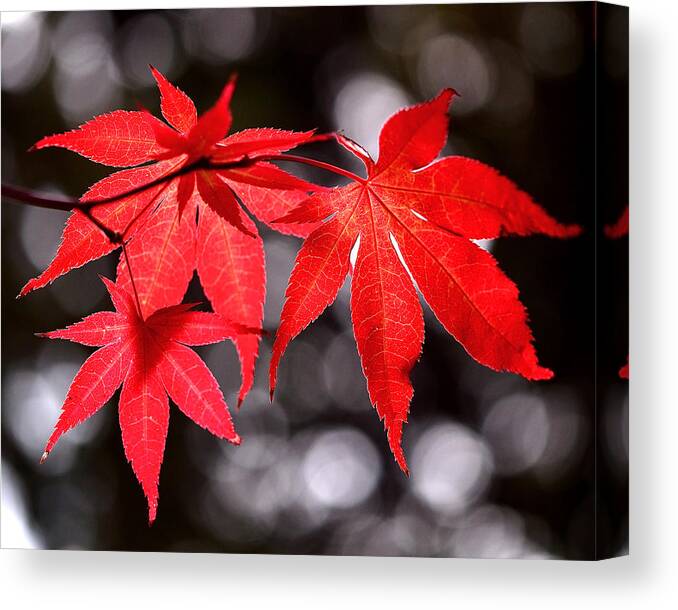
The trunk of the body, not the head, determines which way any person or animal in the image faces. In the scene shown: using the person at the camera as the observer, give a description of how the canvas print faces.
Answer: facing the viewer and to the left of the viewer
